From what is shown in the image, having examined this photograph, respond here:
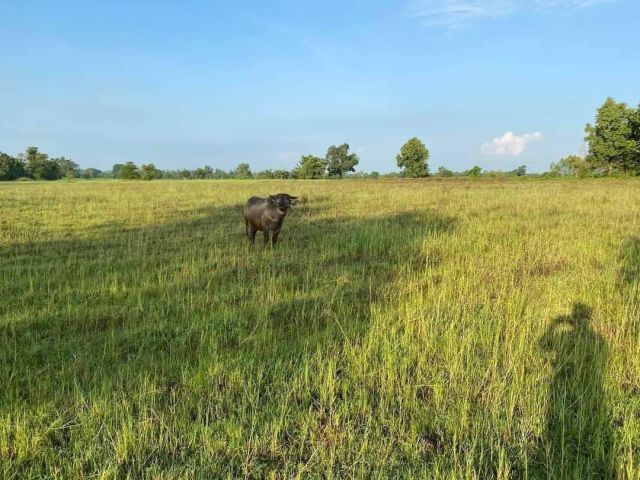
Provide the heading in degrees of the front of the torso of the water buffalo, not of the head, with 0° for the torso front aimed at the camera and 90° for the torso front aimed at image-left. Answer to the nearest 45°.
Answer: approximately 315°
